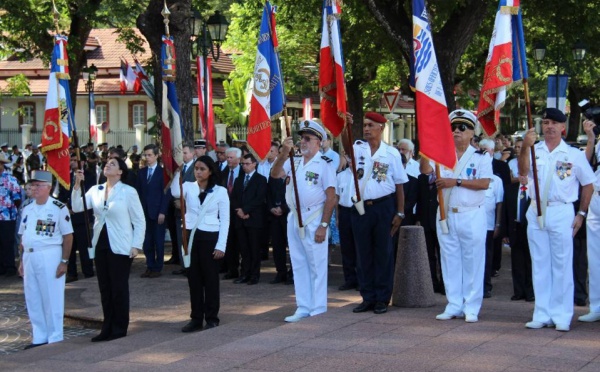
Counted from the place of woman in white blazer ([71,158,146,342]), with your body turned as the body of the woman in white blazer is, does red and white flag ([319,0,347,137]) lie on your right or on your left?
on your left

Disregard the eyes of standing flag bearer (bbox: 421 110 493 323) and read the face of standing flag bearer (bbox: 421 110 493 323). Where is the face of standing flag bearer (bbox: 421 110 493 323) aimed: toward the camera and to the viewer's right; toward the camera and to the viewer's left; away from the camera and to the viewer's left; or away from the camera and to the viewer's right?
toward the camera and to the viewer's left

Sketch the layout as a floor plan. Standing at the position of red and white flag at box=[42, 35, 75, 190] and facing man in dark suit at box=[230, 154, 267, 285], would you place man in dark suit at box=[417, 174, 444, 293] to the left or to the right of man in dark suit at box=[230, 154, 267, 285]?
right

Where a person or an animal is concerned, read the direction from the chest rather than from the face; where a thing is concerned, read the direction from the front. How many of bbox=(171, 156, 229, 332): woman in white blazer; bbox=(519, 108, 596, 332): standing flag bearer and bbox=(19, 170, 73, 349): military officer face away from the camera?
0

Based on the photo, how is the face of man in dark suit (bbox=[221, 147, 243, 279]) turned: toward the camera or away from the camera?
toward the camera

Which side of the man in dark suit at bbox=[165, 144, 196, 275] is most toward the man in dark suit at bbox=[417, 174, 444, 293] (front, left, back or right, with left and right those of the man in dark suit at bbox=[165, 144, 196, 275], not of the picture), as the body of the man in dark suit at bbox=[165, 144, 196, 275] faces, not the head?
left

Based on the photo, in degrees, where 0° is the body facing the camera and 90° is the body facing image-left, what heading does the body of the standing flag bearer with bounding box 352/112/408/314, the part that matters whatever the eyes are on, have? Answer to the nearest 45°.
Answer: approximately 45°

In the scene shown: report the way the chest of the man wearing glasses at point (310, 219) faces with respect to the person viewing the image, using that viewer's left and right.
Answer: facing the viewer and to the left of the viewer

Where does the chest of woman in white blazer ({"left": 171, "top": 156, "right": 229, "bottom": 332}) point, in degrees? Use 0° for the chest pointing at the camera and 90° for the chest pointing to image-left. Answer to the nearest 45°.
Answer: approximately 45°

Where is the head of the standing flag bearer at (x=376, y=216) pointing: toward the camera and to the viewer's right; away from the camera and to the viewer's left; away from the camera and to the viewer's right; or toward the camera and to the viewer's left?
toward the camera and to the viewer's left

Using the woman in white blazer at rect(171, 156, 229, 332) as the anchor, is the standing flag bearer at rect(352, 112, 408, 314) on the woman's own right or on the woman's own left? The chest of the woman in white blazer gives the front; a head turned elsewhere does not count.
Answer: on the woman's own left
